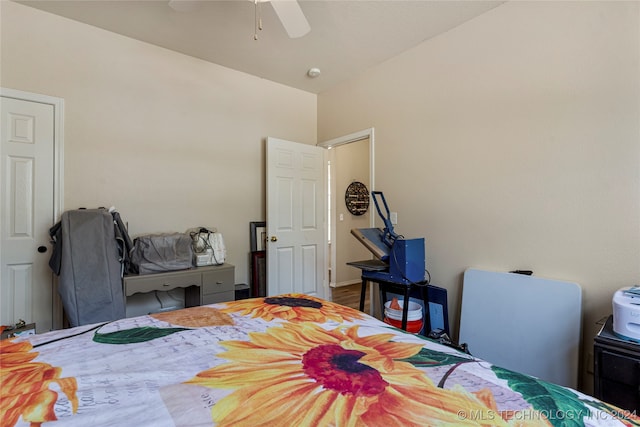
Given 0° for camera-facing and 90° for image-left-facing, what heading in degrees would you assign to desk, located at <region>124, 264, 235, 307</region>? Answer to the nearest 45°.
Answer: approximately 315°

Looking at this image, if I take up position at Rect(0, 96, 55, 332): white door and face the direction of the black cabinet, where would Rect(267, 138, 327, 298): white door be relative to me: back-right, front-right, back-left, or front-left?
front-left

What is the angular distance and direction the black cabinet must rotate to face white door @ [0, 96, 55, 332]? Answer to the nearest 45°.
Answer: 0° — it already faces it

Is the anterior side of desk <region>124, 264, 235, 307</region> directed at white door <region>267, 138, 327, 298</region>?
no

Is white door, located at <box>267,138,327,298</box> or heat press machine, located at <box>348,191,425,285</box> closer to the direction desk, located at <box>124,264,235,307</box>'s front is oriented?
the heat press machine

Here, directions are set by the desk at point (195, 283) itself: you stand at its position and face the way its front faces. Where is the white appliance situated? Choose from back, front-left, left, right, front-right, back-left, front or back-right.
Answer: front

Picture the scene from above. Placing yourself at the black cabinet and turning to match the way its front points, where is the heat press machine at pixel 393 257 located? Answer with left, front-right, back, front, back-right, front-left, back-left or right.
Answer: front-right

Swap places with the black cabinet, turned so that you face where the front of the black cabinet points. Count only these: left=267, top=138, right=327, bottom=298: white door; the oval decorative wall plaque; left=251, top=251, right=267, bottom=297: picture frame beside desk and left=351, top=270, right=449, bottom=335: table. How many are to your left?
0
